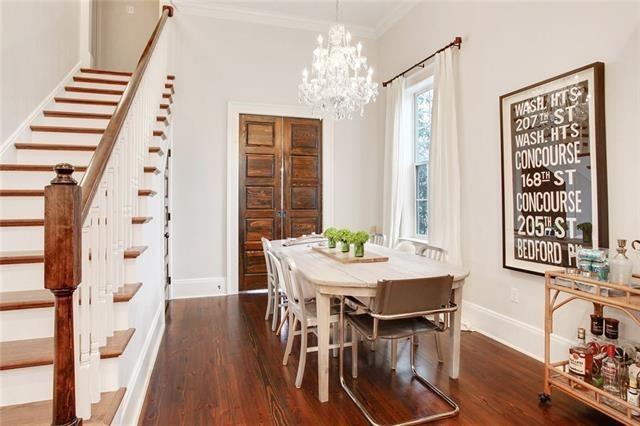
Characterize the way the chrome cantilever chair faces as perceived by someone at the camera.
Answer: facing away from the viewer and to the left of the viewer

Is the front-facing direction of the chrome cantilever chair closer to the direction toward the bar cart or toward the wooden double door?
the wooden double door

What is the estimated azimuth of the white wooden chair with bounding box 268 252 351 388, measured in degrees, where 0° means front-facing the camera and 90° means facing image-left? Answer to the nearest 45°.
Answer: approximately 225°

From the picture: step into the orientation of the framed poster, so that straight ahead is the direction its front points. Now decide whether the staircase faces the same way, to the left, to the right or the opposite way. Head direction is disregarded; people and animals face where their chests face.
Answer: to the left

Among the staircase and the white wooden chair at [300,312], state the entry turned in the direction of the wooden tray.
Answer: the white wooden chair

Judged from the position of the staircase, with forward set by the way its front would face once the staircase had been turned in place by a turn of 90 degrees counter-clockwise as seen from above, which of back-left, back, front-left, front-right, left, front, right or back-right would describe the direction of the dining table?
front

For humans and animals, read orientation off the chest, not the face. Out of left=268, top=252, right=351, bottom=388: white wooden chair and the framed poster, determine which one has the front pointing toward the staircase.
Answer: the framed poster

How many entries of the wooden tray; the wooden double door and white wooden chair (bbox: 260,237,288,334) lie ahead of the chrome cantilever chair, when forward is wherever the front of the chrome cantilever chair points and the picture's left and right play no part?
3

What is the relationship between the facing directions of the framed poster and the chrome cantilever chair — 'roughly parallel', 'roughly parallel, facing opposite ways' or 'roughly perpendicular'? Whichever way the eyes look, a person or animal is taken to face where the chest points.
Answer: roughly perpendicular

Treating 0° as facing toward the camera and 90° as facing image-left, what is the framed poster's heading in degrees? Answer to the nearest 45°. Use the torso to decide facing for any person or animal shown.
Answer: approximately 45°

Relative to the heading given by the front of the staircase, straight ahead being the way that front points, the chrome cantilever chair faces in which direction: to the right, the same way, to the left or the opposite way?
the opposite way

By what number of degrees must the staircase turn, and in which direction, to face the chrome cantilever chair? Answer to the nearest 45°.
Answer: approximately 90° to its left

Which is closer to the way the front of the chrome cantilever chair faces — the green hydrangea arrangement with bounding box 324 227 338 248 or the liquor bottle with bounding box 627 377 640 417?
the green hydrangea arrangement

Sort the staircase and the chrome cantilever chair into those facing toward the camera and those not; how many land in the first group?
1
